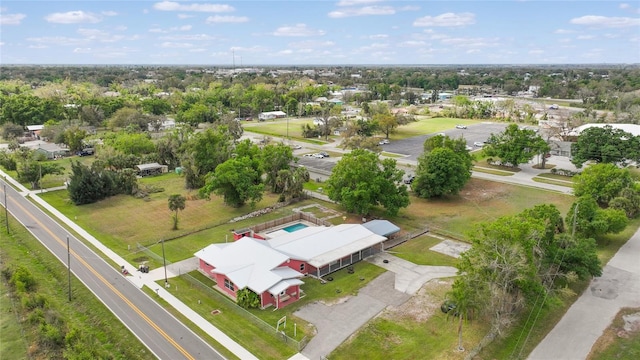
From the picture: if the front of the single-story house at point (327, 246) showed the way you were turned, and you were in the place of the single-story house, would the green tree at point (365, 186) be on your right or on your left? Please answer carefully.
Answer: on your left

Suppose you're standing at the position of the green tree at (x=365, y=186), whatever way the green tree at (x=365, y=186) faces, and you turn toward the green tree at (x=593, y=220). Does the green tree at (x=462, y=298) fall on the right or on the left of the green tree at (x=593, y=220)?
right

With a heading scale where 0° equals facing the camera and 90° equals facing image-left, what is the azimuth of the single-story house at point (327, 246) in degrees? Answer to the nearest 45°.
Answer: approximately 315°

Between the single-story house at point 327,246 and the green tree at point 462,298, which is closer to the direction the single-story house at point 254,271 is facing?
the green tree

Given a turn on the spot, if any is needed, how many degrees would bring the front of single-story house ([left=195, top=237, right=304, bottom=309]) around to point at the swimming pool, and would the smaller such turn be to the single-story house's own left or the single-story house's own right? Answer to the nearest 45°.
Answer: approximately 135° to the single-story house's own left

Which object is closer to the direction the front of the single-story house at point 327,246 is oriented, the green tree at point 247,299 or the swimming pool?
the green tree

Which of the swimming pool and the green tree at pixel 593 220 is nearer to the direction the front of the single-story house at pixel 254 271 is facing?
the green tree

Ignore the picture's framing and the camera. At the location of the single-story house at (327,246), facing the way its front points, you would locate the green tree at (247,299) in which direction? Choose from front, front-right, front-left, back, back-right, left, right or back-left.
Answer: right

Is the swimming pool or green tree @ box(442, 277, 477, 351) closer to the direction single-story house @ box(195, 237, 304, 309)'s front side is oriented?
the green tree

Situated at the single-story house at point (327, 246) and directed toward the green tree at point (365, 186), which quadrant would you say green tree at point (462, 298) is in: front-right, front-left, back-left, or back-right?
back-right
